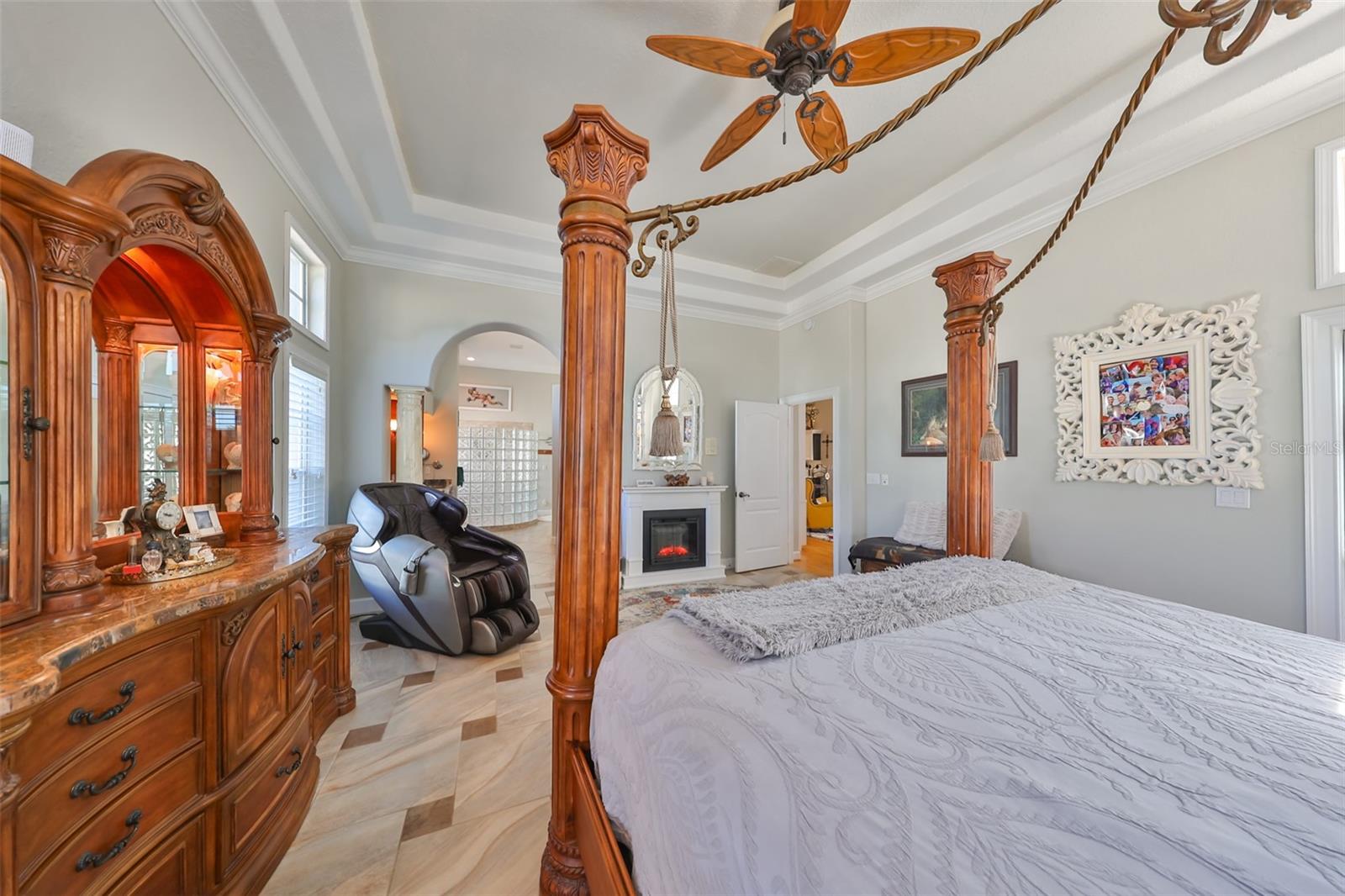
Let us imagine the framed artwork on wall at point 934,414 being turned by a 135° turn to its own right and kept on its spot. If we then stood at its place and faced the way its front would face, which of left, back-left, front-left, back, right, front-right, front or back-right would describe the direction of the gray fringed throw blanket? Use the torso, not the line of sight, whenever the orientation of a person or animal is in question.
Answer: back

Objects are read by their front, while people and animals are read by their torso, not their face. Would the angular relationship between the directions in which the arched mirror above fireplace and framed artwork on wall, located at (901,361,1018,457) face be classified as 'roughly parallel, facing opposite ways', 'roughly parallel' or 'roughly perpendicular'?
roughly perpendicular

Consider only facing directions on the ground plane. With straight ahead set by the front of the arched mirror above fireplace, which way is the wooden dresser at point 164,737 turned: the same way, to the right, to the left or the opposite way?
to the left

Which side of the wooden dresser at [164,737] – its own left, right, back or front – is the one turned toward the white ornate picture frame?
front

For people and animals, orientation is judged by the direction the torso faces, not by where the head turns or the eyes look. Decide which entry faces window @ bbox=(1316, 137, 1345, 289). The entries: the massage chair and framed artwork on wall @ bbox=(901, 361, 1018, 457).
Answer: the massage chair

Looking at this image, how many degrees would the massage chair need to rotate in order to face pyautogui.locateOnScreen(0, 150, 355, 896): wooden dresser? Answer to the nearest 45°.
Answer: approximately 45° to its right

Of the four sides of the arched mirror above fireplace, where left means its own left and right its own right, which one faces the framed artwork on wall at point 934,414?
left

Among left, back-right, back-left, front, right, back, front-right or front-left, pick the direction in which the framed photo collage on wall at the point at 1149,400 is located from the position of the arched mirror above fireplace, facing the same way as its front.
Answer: front-left

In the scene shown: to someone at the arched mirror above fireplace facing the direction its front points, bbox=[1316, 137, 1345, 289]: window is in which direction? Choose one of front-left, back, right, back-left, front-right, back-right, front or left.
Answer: front-left

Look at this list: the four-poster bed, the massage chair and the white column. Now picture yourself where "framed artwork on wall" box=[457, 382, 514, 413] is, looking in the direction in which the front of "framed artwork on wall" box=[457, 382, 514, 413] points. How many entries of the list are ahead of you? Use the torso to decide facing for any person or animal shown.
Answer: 3

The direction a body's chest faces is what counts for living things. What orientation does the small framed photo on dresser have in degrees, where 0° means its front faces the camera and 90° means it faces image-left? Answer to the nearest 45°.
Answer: approximately 315°

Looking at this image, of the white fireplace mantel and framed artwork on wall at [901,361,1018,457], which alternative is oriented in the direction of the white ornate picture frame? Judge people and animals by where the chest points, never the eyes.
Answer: the white fireplace mantel

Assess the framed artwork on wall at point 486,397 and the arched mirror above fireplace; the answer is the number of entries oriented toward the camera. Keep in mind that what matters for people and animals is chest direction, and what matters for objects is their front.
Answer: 2

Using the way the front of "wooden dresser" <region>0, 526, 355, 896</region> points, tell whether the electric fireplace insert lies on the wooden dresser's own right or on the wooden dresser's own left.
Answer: on the wooden dresser's own left
